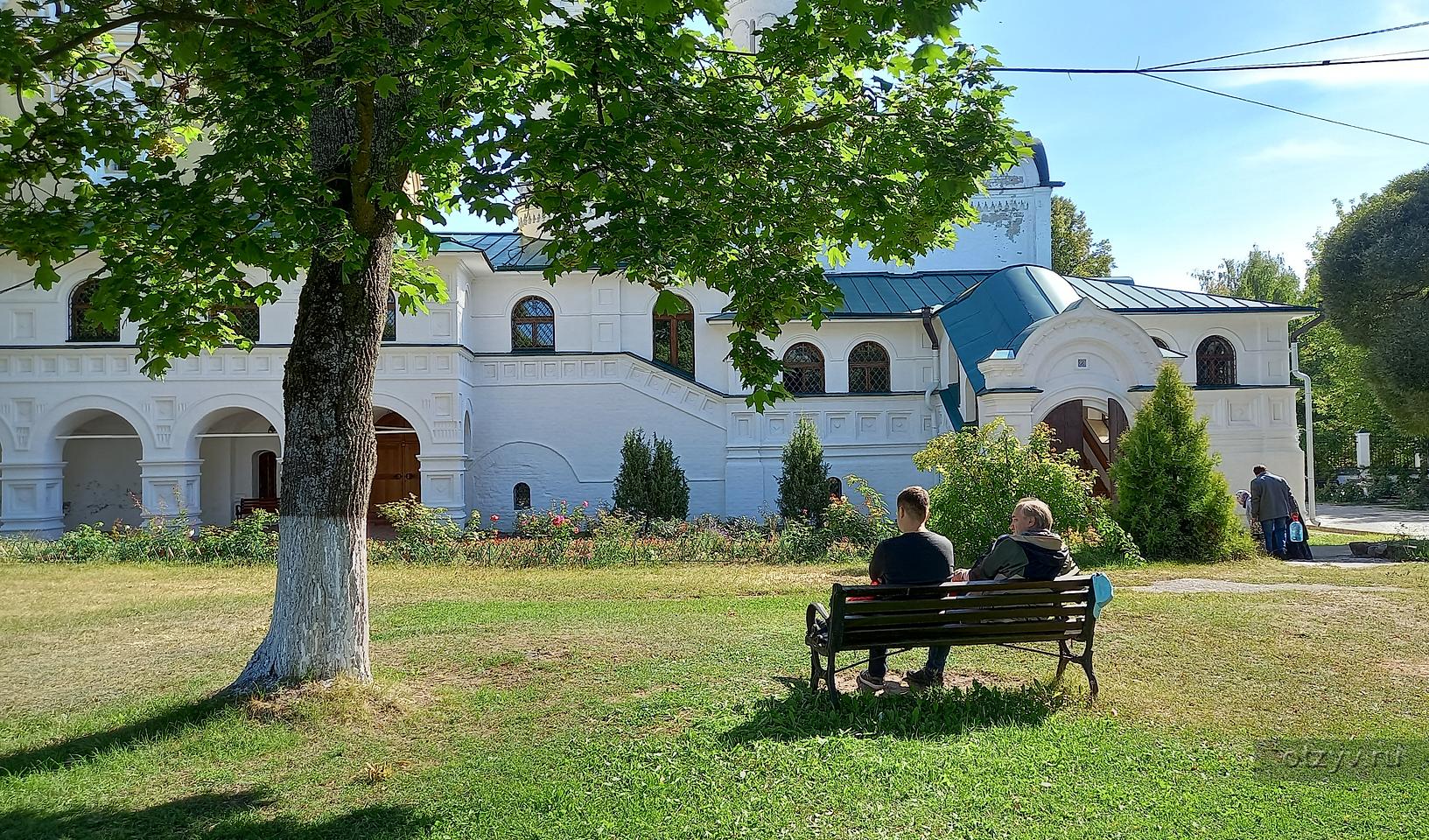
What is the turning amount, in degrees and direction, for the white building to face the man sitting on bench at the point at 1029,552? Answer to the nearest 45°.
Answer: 0° — it already faces them

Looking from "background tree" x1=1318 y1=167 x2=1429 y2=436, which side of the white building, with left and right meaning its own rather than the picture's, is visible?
left

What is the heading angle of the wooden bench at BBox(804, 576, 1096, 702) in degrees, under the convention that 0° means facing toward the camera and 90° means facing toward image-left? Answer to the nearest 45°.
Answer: approximately 180°

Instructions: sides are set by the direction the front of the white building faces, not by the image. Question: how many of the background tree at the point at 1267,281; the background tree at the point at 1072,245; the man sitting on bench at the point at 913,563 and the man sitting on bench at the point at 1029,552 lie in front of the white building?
2

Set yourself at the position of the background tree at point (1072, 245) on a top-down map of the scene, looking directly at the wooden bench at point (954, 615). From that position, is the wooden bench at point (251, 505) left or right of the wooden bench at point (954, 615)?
right

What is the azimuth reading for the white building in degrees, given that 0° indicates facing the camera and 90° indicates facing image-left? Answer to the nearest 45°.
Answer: approximately 0°

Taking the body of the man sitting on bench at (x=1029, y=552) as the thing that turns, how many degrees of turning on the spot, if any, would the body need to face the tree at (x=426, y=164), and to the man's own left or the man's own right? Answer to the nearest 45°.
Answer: approximately 90° to the man's own left

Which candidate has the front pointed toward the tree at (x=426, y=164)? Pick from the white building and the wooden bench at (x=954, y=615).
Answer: the white building

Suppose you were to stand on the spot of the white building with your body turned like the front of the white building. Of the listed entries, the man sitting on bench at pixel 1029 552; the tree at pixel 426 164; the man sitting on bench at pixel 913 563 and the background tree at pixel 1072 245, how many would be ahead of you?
3

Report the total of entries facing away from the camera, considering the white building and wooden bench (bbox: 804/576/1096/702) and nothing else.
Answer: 1

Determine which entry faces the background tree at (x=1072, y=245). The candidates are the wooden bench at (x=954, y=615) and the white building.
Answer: the wooden bench

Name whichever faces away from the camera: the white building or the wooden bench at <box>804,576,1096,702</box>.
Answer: the wooden bench

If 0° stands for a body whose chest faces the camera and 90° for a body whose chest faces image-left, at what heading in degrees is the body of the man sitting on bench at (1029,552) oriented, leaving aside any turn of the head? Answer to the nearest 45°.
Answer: approximately 135°

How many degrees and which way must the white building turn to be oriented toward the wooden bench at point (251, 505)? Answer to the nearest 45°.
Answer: approximately 90° to its right

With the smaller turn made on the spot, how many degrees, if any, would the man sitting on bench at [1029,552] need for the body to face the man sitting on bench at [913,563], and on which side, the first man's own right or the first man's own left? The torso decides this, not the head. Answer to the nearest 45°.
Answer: approximately 90° to the first man's own left
